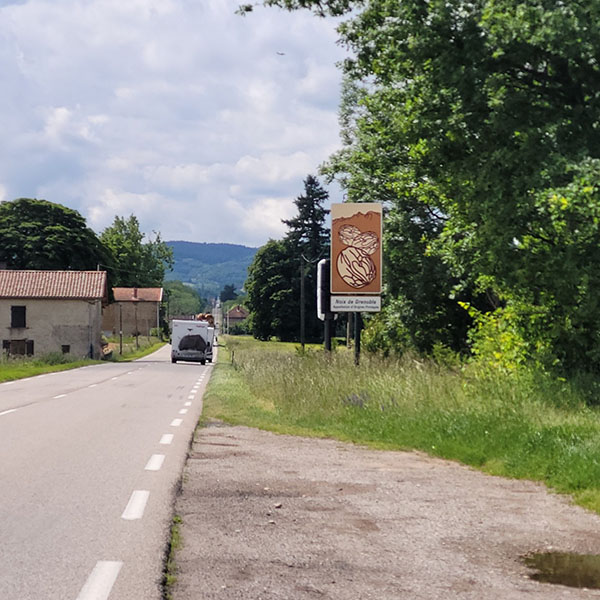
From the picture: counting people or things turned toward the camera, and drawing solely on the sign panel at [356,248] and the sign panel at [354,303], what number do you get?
2

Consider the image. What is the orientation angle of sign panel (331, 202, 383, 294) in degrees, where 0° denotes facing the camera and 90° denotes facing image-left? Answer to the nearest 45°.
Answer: approximately 0°
